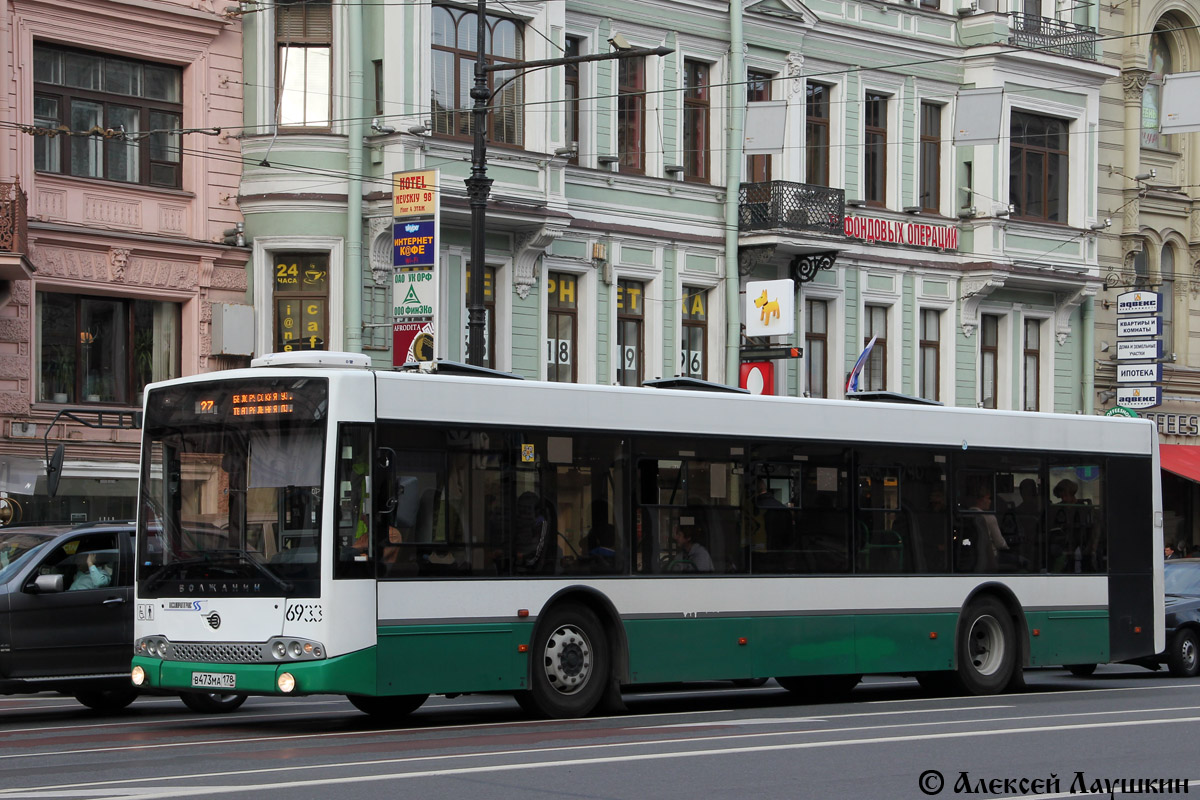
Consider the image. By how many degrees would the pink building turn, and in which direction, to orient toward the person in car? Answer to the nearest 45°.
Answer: approximately 45° to its right

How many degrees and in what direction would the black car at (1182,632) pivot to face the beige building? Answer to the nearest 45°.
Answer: approximately 135° to its right

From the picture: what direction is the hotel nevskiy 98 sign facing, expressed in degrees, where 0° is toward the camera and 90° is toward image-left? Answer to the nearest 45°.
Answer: approximately 45°

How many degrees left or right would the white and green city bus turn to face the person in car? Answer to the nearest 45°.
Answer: approximately 45° to its right

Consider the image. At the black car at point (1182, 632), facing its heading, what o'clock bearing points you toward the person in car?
The person in car is roughly at 12 o'clock from the black car.

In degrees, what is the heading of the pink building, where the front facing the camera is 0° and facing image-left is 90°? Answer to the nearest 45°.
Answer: approximately 315°

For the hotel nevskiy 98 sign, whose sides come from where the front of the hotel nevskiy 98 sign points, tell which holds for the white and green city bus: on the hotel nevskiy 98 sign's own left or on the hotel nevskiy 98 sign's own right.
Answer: on the hotel nevskiy 98 sign's own left

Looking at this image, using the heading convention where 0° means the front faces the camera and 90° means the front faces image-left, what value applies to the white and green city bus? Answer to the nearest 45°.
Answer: approximately 45°
